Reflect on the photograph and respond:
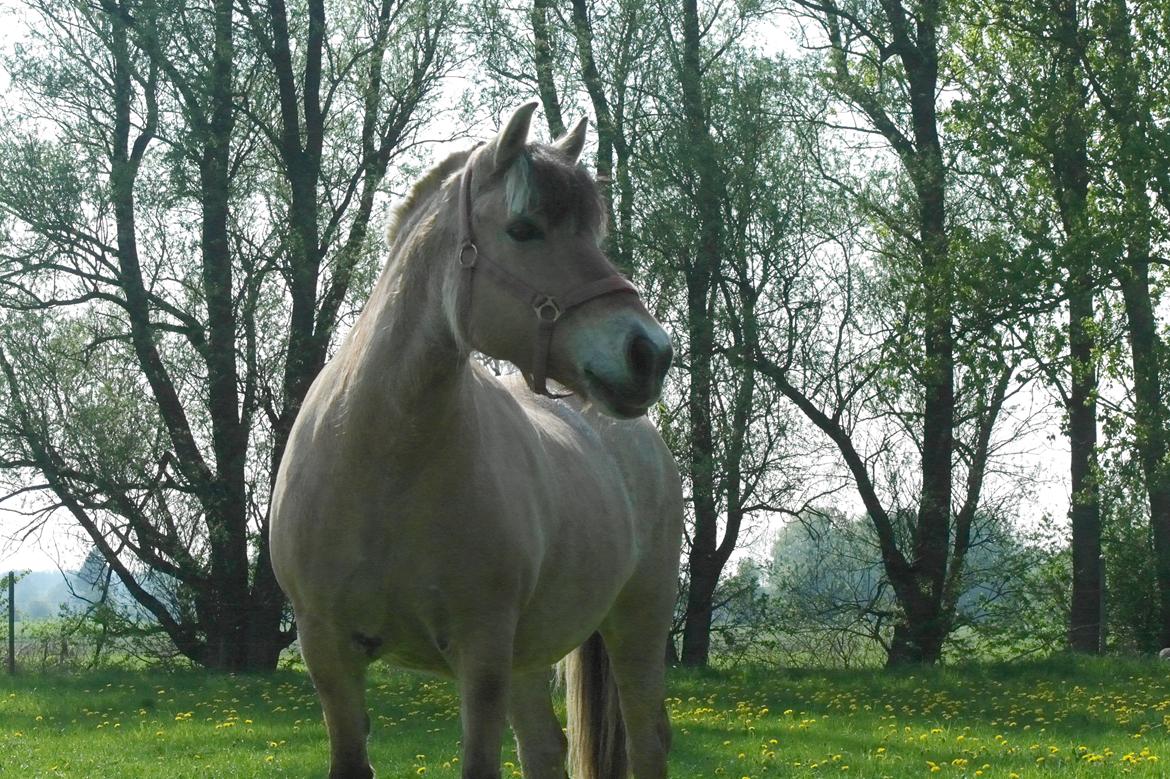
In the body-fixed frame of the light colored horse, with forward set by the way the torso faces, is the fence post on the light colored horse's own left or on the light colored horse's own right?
on the light colored horse's own right

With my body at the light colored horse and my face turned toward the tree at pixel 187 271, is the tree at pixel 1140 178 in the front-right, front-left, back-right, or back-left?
front-right

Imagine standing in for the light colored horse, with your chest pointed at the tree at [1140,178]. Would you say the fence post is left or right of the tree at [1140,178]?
left

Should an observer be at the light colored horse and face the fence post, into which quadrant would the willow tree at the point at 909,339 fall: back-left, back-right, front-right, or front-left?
front-right

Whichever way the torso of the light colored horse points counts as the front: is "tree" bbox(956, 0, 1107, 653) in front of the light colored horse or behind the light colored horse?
behind

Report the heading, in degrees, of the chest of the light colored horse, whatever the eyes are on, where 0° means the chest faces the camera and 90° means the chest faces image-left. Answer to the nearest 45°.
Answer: approximately 45°

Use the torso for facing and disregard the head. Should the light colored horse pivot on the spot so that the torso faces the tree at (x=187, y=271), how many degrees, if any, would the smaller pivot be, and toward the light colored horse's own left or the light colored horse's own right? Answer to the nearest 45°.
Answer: approximately 135° to the light colored horse's own right

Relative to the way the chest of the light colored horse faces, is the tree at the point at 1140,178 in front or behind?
behind
